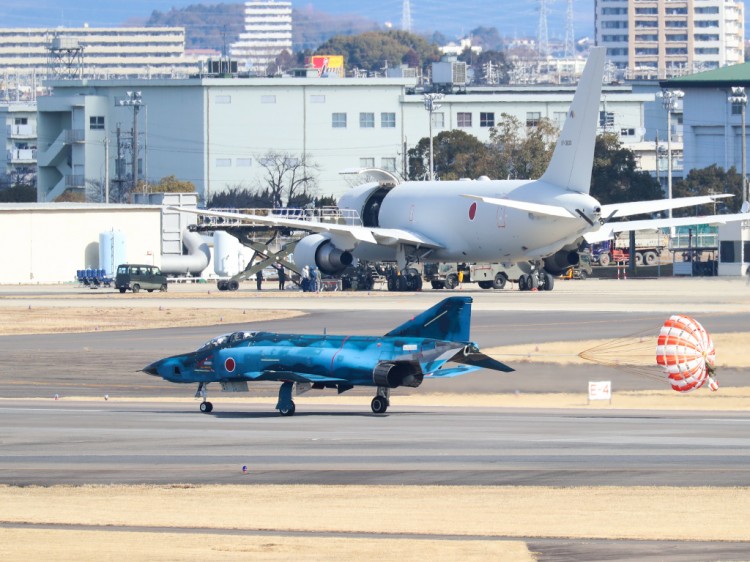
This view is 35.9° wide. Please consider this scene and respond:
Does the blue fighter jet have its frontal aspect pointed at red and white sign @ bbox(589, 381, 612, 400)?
no

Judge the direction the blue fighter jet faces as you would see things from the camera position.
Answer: facing away from the viewer and to the left of the viewer
